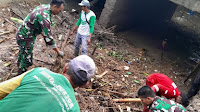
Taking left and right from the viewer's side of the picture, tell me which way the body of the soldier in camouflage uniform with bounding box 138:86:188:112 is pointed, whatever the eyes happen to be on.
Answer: facing to the left of the viewer

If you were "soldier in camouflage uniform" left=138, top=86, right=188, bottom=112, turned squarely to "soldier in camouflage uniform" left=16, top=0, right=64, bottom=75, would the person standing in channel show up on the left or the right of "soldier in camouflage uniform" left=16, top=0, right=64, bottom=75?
right

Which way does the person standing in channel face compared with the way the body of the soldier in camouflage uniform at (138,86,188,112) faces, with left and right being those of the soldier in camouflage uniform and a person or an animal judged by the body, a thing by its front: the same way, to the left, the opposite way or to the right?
to the left

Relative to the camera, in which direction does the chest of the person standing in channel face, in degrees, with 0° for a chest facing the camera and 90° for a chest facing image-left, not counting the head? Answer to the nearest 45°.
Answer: approximately 45°

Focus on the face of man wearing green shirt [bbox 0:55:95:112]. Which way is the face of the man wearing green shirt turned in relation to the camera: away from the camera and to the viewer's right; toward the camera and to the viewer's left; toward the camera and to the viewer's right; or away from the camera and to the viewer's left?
away from the camera and to the viewer's right

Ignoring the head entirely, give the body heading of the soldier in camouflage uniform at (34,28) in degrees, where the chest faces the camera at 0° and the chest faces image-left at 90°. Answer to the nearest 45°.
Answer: approximately 270°

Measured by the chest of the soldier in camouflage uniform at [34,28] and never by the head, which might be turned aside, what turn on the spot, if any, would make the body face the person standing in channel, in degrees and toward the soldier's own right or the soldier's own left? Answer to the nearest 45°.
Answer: approximately 45° to the soldier's own left
